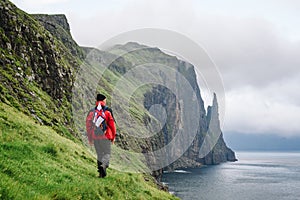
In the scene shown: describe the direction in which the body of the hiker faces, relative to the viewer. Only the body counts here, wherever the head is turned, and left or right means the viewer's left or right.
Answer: facing away from the viewer
